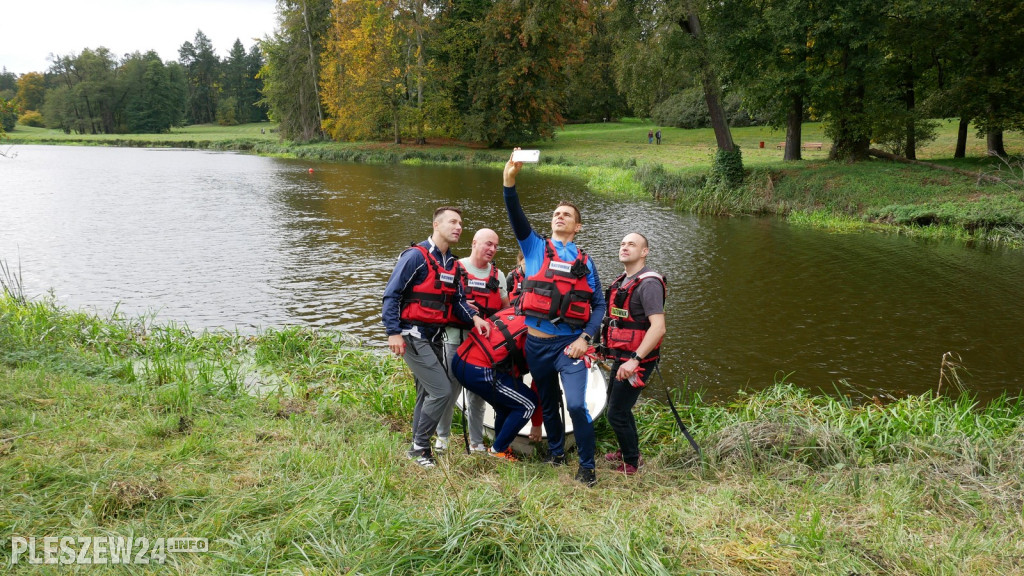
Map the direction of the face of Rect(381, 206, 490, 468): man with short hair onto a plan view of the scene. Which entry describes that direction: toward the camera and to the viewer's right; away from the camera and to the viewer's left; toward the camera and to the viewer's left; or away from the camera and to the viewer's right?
toward the camera and to the viewer's right

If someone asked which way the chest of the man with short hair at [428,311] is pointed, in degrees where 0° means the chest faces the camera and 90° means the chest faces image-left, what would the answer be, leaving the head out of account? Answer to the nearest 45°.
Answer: approximately 315°

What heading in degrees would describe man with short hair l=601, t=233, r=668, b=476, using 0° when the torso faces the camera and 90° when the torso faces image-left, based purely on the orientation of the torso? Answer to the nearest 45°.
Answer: approximately 45°

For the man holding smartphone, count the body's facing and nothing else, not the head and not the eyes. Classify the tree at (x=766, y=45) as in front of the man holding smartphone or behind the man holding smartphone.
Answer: behind

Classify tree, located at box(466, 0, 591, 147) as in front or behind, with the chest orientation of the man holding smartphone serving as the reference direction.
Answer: behind

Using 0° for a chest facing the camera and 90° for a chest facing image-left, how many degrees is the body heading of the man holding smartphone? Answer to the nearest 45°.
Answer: approximately 0°

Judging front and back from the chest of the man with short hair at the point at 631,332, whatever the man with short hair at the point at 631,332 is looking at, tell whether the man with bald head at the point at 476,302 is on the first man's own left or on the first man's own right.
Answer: on the first man's own right
